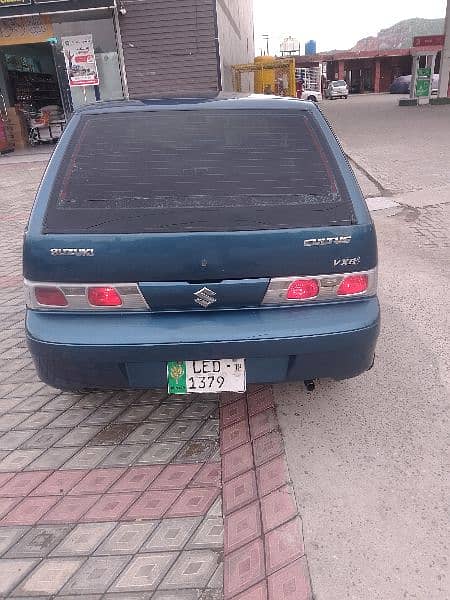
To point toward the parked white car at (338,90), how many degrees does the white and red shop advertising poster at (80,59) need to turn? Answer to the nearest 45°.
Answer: approximately 135° to its left

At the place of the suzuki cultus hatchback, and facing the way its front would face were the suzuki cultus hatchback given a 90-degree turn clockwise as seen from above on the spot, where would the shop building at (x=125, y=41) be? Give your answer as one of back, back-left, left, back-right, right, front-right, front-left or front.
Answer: left

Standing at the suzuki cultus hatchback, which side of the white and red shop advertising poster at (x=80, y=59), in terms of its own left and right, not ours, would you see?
front

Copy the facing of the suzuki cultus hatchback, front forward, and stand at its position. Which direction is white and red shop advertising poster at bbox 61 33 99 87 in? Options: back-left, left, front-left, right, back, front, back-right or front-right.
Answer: front

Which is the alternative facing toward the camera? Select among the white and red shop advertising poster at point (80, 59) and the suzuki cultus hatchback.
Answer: the white and red shop advertising poster

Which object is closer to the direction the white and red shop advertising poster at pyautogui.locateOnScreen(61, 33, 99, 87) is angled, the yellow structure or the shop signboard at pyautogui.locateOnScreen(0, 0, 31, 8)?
the shop signboard

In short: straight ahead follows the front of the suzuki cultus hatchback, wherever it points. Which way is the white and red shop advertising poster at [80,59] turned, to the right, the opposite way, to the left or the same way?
the opposite way

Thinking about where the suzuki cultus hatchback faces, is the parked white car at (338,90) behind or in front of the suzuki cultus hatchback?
in front

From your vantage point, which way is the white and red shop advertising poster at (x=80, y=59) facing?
toward the camera

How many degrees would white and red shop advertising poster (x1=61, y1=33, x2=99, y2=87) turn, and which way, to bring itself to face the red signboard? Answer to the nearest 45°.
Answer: approximately 135° to its left

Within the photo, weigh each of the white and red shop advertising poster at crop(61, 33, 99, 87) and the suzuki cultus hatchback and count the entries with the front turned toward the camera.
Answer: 1

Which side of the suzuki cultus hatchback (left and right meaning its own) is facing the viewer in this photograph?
back

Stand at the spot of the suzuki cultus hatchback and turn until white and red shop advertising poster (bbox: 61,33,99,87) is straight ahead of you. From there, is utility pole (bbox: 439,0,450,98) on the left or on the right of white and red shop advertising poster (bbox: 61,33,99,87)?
right

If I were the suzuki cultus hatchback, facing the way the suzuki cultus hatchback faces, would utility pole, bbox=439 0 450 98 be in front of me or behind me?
in front

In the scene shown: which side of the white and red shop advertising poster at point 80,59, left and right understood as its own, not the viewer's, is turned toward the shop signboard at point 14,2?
right

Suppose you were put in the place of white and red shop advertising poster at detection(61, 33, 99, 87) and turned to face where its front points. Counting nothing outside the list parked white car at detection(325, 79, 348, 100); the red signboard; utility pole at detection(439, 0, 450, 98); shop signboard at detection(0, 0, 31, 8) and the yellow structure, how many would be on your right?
1
